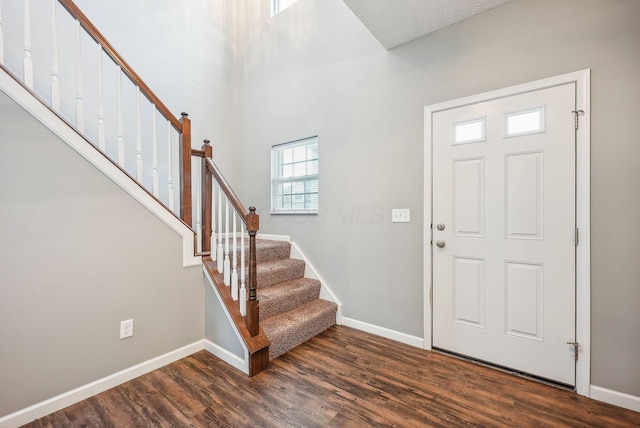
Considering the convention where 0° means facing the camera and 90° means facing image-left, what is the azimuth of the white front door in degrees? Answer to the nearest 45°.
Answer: approximately 45°

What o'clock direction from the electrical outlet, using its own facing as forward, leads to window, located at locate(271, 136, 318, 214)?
The window is roughly at 10 o'clock from the electrical outlet.

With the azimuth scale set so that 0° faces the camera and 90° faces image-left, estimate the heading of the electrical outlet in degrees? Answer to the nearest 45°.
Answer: approximately 315°
